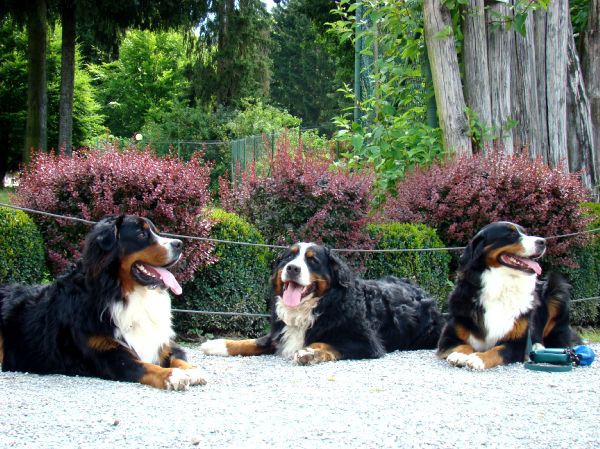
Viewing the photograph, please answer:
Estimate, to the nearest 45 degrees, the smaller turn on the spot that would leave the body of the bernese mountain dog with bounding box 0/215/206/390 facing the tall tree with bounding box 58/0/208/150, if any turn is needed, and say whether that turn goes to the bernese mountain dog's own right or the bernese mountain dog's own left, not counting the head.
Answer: approximately 135° to the bernese mountain dog's own left

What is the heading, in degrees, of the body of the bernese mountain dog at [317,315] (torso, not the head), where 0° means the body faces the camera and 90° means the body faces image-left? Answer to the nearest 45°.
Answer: approximately 45°

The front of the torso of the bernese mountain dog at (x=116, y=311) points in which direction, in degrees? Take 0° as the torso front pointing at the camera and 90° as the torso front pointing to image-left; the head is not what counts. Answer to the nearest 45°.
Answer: approximately 315°

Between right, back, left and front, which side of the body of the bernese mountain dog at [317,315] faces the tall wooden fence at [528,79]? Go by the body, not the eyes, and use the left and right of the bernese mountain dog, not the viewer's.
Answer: back

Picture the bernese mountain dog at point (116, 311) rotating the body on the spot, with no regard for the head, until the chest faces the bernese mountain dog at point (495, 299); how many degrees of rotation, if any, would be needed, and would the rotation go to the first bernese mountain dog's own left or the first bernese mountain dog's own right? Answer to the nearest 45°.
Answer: approximately 45° to the first bernese mountain dog's own left

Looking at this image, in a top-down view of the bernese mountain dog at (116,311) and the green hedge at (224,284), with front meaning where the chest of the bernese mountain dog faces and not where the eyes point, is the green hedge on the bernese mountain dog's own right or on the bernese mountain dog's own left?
on the bernese mountain dog's own left

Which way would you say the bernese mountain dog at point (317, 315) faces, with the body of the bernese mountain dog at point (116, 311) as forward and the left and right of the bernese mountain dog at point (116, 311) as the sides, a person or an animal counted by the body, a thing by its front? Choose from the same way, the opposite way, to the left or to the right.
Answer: to the right

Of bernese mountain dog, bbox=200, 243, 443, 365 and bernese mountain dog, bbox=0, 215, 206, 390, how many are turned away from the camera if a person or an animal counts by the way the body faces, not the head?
0

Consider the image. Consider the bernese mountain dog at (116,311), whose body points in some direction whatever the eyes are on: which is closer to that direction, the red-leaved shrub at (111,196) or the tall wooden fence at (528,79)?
the tall wooden fence

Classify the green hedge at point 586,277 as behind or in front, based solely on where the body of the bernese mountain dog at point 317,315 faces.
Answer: behind

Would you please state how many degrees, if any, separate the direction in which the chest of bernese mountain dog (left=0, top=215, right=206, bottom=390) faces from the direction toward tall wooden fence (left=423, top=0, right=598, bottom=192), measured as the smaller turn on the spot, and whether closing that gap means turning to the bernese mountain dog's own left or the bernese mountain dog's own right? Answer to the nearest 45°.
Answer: approximately 90° to the bernese mountain dog's own left

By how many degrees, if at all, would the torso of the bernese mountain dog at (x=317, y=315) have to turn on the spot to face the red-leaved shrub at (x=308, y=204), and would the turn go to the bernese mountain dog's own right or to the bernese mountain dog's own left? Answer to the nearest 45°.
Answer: approximately 135° to the bernese mountain dog's own right

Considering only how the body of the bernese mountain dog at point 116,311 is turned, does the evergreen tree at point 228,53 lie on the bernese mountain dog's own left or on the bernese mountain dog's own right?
on the bernese mountain dog's own left
